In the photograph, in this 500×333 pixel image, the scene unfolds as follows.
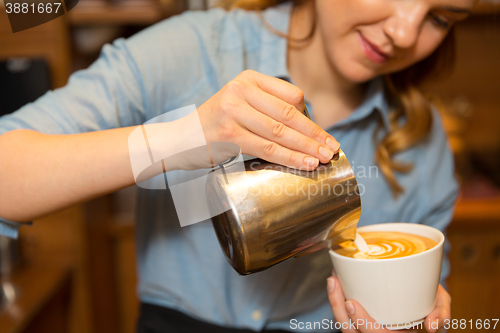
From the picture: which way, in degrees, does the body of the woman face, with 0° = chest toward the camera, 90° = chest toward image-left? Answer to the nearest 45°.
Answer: approximately 315°
